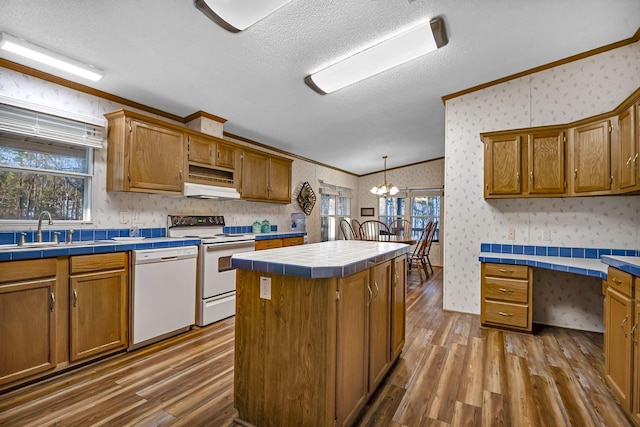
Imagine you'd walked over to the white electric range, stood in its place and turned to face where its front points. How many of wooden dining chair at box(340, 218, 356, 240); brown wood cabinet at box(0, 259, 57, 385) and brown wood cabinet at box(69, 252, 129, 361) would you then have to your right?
2

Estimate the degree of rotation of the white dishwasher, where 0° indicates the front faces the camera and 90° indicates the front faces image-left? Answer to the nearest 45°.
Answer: approximately 315°

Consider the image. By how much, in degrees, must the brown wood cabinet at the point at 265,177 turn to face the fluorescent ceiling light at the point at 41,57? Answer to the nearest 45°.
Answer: approximately 90° to its right

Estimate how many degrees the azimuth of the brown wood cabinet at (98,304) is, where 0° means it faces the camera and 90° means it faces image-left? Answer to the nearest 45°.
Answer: approximately 315°

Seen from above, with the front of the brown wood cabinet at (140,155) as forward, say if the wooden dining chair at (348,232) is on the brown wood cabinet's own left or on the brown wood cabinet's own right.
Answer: on the brown wood cabinet's own left
